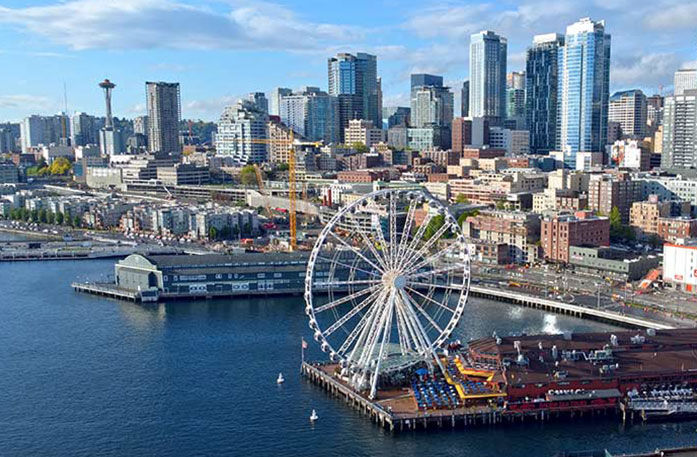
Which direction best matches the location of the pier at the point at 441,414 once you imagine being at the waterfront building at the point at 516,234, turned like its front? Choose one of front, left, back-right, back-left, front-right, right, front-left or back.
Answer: front-left

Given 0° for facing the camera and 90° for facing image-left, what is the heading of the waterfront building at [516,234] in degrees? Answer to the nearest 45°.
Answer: approximately 45°

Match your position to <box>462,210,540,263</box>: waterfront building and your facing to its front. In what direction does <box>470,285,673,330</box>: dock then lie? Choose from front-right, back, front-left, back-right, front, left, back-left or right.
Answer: front-left

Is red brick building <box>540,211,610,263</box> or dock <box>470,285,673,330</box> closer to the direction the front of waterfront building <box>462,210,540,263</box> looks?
the dock

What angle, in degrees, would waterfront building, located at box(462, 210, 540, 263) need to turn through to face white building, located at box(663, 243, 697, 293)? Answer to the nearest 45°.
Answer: approximately 90° to its left

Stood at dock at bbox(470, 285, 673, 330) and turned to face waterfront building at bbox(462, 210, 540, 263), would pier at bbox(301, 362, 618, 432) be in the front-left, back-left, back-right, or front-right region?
back-left
